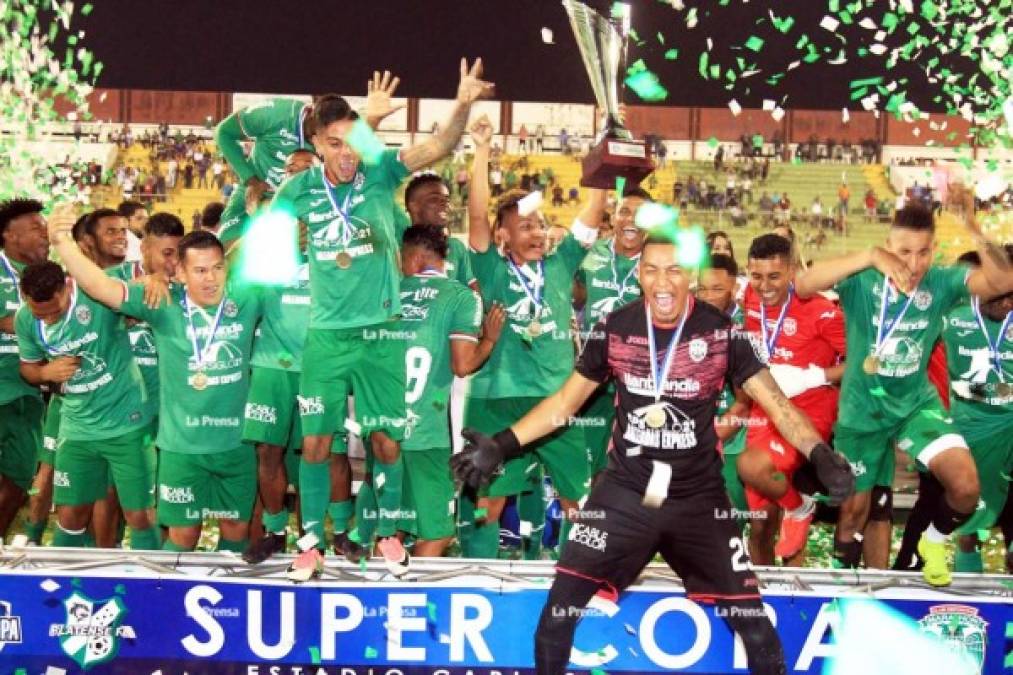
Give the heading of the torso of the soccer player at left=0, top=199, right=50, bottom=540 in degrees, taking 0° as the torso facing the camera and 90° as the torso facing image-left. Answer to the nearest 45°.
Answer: approximately 315°

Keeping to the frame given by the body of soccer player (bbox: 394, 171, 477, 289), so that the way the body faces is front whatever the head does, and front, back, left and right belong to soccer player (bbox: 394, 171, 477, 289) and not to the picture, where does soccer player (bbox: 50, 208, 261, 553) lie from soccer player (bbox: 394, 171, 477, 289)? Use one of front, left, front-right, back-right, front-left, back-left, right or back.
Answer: right

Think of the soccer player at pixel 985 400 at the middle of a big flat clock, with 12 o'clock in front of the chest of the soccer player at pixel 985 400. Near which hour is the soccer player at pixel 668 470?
the soccer player at pixel 668 470 is roughly at 1 o'clock from the soccer player at pixel 985 400.

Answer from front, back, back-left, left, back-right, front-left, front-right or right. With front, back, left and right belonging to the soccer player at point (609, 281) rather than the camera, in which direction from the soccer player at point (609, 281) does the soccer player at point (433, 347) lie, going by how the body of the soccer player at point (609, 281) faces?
front-right

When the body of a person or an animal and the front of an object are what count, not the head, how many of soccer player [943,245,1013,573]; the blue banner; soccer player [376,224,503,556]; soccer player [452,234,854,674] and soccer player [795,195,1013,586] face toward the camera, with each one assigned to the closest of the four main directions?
4

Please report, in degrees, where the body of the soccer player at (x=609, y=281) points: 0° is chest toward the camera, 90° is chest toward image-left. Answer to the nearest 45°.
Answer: approximately 0°

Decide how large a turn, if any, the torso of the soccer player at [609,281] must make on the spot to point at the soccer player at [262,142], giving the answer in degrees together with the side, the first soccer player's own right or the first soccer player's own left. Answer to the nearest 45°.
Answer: approximately 90° to the first soccer player's own right

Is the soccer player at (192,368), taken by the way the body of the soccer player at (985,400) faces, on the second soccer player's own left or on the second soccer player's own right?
on the second soccer player's own right
